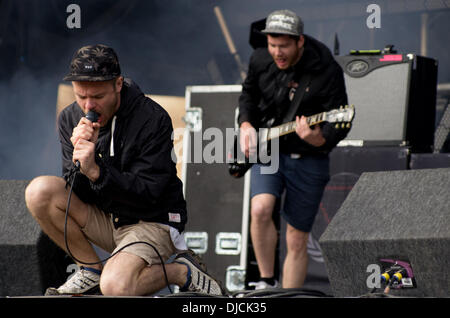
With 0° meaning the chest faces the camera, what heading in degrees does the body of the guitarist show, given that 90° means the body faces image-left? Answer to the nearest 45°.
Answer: approximately 45°

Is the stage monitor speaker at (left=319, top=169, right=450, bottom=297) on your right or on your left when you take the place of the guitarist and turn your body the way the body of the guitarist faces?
on your left
